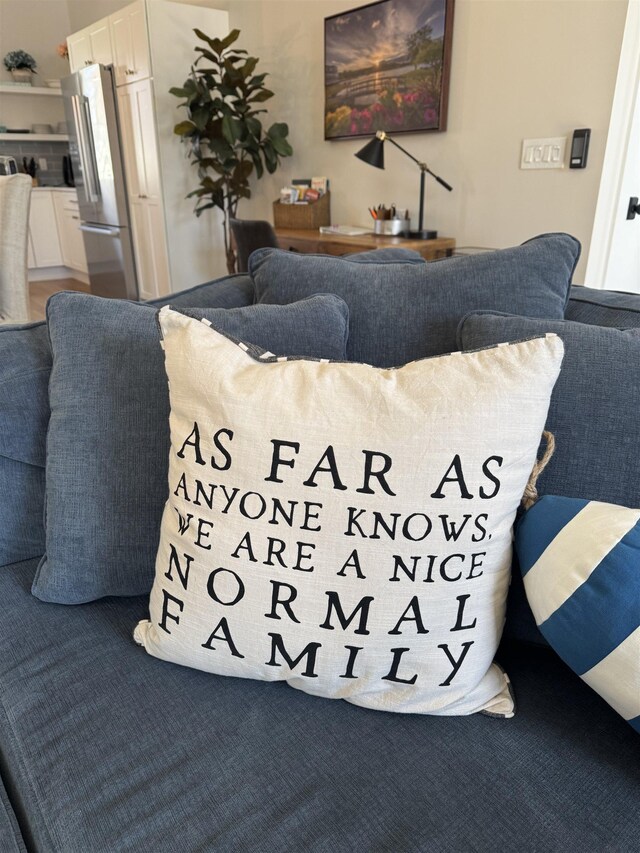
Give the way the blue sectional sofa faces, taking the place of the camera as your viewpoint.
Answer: facing the viewer

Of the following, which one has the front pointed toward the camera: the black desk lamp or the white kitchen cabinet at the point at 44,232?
the white kitchen cabinet

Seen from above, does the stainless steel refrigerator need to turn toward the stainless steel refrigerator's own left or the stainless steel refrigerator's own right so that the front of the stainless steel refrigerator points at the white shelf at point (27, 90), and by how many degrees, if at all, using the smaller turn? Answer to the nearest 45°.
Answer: approximately 135° to the stainless steel refrigerator's own right

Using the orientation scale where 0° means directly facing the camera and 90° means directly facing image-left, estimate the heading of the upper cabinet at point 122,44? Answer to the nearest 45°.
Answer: approximately 45°

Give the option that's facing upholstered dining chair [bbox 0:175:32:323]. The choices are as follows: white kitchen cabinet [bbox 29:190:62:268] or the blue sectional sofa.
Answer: the white kitchen cabinet

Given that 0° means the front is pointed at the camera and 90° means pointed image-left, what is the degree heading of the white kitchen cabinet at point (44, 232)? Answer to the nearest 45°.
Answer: approximately 0°

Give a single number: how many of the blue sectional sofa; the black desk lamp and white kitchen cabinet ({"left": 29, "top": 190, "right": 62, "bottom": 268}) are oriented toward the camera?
2

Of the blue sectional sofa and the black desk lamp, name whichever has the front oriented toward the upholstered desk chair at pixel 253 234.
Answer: the black desk lamp

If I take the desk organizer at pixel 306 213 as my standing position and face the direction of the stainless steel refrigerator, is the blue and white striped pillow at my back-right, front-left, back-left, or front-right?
back-left

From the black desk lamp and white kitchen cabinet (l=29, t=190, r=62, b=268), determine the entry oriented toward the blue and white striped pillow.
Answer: the white kitchen cabinet

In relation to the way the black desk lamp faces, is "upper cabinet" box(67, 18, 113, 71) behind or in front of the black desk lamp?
in front

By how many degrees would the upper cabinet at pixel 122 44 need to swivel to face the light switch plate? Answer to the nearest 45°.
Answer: approximately 90° to its left

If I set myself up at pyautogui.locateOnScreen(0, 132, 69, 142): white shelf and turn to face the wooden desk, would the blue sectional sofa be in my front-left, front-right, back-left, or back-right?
front-right

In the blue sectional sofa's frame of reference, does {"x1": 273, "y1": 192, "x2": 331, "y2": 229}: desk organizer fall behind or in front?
behind

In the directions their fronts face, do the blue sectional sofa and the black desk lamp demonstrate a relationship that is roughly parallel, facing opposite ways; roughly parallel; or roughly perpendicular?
roughly perpendicular

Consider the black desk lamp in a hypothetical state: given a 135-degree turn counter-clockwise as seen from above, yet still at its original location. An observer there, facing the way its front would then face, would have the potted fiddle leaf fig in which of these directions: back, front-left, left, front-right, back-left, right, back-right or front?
back
